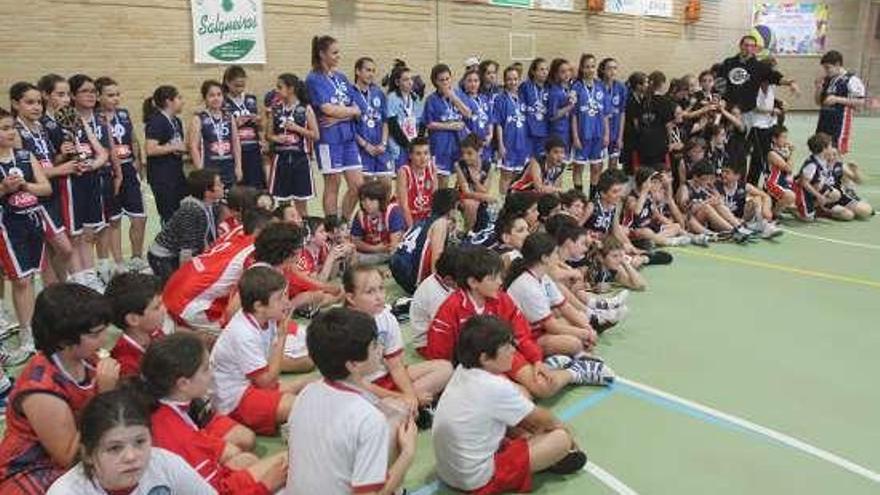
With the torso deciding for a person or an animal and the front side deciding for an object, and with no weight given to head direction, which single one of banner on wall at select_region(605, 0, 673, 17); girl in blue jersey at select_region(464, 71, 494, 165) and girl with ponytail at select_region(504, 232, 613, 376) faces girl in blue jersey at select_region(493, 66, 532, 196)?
the banner on wall

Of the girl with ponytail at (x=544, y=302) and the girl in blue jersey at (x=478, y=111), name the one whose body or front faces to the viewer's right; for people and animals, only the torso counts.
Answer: the girl with ponytail

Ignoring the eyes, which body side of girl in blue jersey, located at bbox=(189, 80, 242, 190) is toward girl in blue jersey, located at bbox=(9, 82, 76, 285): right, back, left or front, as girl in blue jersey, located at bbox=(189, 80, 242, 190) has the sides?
right

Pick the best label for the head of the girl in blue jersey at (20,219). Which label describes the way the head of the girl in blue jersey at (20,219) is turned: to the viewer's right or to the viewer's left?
to the viewer's right

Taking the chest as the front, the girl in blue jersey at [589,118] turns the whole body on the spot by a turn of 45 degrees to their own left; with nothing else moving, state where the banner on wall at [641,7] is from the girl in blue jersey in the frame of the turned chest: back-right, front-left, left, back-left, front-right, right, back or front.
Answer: back-left

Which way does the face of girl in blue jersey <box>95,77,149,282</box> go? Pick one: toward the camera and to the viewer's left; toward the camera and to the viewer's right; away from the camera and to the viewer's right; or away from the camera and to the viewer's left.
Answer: toward the camera and to the viewer's right

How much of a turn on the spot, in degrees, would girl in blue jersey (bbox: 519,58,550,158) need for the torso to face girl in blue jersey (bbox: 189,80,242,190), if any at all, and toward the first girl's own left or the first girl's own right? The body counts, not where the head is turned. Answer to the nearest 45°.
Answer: approximately 90° to the first girl's own right
